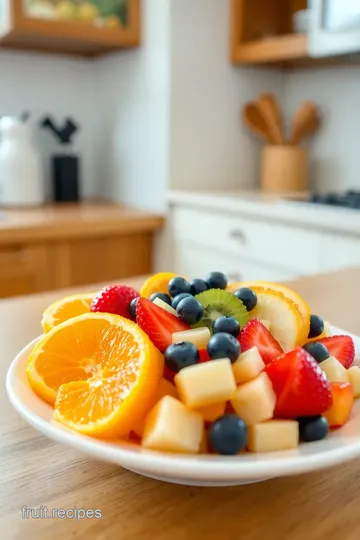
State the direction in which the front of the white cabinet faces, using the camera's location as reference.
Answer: facing the viewer and to the left of the viewer

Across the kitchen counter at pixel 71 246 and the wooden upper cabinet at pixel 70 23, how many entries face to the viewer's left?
0

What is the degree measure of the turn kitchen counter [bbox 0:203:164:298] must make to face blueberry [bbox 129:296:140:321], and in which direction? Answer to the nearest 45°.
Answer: approximately 45° to its right

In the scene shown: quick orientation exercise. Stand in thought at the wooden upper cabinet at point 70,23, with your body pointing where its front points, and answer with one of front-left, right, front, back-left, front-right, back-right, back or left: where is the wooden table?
front-right

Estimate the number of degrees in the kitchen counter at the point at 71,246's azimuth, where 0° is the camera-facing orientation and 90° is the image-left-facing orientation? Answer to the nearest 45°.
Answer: approximately 315°
